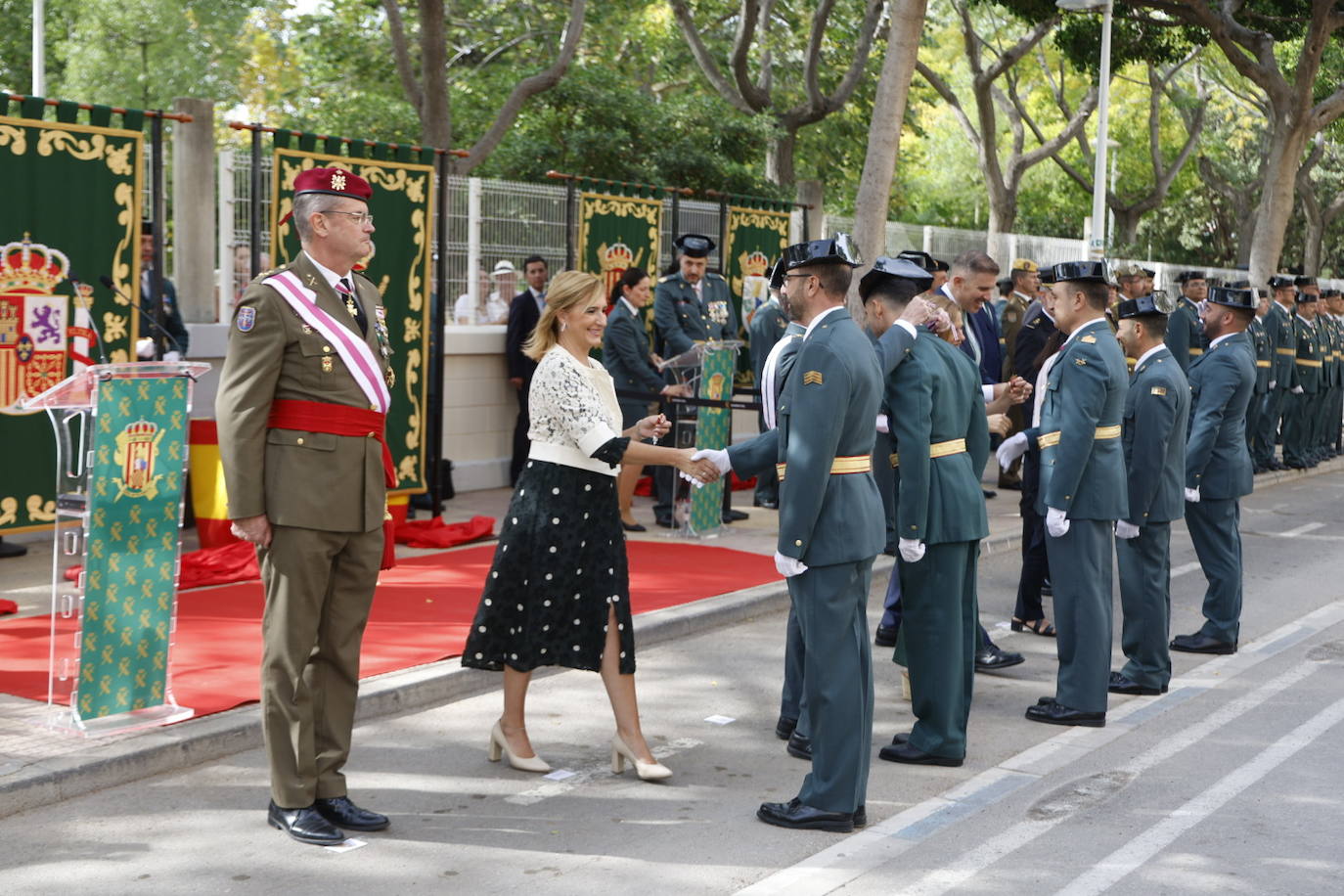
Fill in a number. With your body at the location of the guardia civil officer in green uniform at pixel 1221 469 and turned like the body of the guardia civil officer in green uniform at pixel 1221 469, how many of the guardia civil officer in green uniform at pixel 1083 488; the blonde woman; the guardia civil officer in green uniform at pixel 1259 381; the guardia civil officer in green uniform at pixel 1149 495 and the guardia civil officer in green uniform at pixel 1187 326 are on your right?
2

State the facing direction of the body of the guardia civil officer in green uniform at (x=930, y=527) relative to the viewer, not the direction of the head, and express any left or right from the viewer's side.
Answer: facing away from the viewer and to the left of the viewer

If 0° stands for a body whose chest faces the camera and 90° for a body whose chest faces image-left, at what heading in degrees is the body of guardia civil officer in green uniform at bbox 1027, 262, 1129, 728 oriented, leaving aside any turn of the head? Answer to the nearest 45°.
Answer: approximately 90°

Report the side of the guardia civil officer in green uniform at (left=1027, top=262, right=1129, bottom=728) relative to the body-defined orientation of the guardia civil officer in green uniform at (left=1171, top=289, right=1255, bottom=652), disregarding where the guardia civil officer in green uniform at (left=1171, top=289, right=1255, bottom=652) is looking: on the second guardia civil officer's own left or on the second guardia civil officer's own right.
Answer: on the second guardia civil officer's own left

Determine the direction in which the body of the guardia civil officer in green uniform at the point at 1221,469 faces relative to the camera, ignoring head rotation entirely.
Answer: to the viewer's left

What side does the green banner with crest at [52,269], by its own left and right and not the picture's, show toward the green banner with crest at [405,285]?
left

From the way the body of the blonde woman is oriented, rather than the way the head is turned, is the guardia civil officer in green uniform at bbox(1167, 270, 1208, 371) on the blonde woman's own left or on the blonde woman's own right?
on the blonde woman's own left

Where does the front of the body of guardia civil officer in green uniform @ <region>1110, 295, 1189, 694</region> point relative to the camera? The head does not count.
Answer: to the viewer's left

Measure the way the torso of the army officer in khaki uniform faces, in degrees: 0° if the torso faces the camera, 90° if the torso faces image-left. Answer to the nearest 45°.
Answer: approximately 315°

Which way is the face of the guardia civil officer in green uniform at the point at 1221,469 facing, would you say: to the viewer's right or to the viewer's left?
to the viewer's left

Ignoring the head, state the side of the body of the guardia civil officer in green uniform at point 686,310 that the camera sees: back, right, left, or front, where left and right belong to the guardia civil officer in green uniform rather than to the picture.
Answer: front

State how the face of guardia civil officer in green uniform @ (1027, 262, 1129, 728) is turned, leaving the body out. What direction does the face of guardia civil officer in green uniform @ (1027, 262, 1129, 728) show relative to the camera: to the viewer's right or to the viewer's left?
to the viewer's left

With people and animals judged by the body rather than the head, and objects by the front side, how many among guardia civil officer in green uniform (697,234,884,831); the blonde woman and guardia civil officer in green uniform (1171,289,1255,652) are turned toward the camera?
0

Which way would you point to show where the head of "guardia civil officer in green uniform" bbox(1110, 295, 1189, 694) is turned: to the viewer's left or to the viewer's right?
to the viewer's left

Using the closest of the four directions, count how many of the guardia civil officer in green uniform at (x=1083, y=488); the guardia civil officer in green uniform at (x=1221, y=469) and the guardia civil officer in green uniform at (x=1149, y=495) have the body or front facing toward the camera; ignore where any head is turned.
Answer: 0

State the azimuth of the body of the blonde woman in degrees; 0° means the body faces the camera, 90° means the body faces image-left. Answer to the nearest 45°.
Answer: approximately 270°
